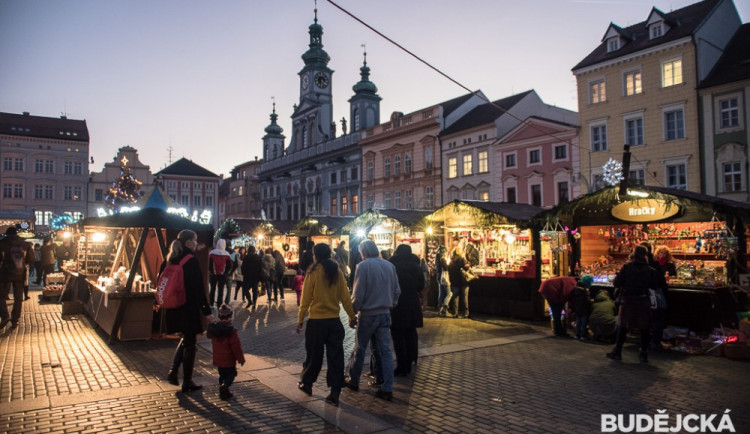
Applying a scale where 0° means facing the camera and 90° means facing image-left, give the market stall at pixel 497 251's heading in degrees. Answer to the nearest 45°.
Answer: approximately 45°

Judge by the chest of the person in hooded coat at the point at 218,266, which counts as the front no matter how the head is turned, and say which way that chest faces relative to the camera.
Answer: away from the camera

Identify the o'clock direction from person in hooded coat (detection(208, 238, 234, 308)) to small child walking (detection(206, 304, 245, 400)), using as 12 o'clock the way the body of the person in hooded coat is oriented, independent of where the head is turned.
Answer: The small child walking is roughly at 6 o'clock from the person in hooded coat.

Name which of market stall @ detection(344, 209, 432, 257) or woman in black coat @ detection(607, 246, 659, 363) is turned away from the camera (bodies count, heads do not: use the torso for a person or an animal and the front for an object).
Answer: the woman in black coat

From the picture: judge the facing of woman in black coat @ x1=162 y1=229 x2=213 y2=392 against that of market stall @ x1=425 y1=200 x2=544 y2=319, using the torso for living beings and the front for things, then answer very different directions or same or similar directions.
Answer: very different directions

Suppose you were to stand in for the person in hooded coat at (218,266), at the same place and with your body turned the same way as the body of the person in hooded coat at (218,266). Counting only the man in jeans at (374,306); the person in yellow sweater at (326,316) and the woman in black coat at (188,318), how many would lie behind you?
3

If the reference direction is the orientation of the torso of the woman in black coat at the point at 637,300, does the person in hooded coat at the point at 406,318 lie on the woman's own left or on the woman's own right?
on the woman's own left

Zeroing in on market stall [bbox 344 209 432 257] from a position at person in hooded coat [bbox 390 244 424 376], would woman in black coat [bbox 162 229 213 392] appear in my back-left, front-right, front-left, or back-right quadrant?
back-left

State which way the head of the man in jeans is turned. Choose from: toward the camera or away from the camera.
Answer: away from the camera

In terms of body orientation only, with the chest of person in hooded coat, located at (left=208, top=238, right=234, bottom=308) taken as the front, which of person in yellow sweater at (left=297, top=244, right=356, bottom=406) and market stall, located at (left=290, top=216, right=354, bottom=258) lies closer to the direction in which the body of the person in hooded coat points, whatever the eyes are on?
the market stall

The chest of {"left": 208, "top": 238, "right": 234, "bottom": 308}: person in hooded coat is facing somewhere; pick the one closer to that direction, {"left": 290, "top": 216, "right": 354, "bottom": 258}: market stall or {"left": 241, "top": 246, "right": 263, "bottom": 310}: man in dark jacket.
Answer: the market stall

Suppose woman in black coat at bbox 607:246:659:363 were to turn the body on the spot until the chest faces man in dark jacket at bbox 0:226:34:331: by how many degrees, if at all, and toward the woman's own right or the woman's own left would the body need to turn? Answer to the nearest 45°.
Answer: approximately 90° to the woman's own left

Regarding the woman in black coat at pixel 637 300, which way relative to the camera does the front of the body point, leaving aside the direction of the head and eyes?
away from the camera
